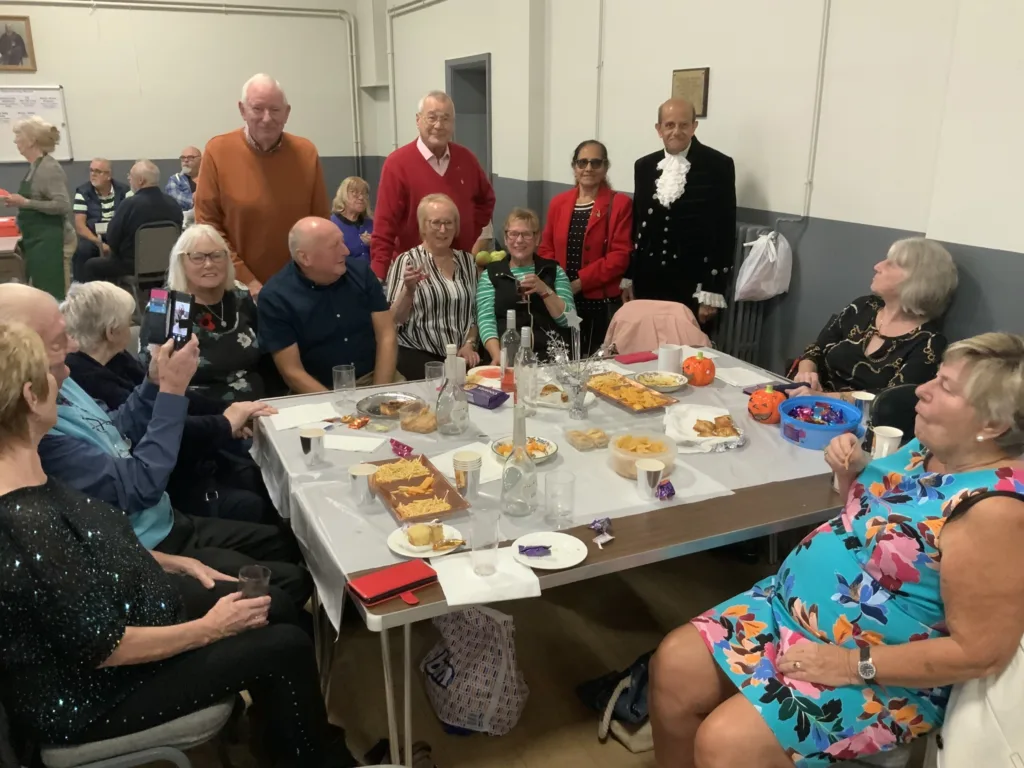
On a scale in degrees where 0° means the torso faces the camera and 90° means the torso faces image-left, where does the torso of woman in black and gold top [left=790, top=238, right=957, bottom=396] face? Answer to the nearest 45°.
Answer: approximately 45°

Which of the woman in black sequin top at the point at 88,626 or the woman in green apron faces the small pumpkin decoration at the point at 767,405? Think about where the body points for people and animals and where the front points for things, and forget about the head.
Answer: the woman in black sequin top

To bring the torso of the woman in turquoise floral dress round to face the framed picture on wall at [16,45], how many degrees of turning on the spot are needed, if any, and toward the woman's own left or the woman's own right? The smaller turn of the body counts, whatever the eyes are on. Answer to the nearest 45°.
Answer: approximately 90° to the woman's own right

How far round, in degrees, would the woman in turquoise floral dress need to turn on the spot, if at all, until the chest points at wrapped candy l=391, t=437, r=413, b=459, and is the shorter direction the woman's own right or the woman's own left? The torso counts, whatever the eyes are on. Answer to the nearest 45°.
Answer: approximately 45° to the woman's own right

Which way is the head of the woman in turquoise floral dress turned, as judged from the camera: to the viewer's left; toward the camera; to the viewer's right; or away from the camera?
to the viewer's left

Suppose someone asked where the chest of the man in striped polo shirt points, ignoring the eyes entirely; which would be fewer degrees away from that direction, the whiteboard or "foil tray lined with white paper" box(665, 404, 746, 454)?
the foil tray lined with white paper
